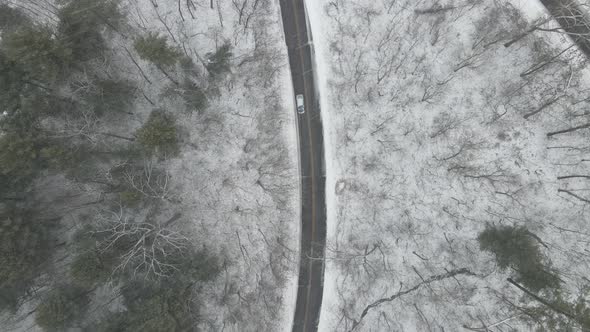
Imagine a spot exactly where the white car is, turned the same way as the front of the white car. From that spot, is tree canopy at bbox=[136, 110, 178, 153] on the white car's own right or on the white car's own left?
on the white car's own right

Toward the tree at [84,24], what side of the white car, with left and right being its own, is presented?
right

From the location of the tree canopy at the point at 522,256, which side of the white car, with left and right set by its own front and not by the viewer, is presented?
left

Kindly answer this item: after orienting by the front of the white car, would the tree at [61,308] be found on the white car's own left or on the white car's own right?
on the white car's own right

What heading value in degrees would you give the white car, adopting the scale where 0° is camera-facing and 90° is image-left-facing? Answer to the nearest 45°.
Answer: approximately 0°
